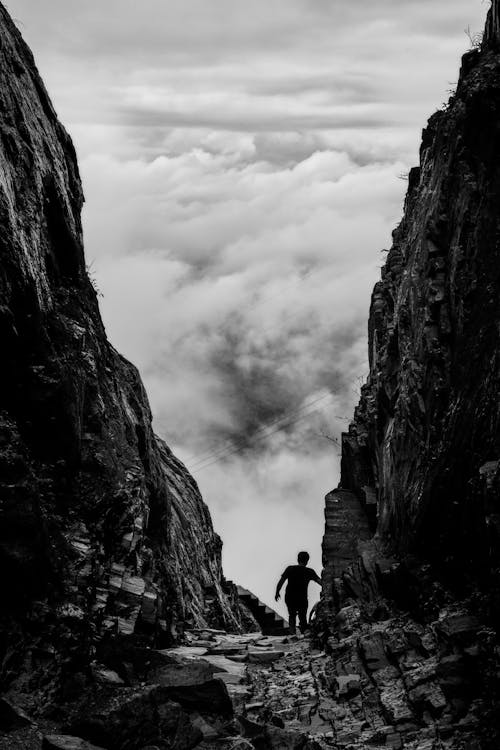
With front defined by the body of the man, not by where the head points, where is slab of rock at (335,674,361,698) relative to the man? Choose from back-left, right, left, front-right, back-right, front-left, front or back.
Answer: back

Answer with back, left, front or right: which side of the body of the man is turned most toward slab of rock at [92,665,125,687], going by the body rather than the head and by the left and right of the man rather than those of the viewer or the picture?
back

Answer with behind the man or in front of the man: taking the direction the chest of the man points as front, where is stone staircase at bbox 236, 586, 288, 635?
in front

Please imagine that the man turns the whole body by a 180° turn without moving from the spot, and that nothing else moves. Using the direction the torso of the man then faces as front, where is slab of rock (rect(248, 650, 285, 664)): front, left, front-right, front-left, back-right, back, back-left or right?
front

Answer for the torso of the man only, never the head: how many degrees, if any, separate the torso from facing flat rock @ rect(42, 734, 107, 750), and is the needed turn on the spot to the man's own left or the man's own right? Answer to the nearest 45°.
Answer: approximately 180°

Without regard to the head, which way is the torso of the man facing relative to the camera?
away from the camera

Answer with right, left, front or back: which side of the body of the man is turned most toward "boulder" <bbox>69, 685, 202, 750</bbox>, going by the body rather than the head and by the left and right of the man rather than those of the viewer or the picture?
back

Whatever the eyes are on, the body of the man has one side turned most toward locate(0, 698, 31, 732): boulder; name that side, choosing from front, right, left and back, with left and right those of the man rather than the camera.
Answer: back

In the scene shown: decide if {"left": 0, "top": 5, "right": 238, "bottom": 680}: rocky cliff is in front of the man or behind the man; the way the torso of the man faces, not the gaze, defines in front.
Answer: behind
